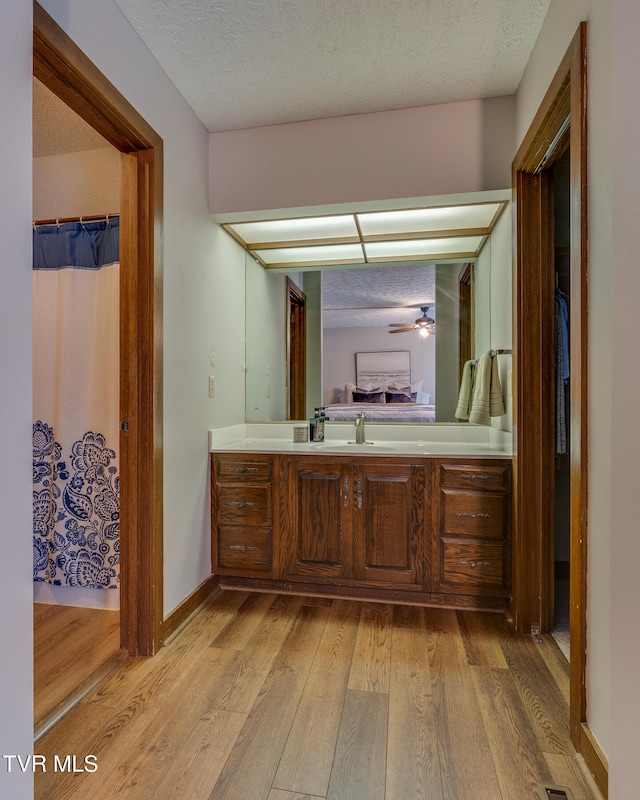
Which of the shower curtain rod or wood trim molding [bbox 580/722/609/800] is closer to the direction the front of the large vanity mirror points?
the wood trim molding

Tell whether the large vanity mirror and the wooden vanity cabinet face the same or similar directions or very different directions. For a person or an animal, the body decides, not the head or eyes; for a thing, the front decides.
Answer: same or similar directions

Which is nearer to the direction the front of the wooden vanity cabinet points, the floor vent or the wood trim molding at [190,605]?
the floor vent

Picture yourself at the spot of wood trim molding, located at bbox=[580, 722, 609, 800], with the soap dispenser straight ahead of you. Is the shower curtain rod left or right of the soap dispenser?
left

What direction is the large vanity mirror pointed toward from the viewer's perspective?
toward the camera

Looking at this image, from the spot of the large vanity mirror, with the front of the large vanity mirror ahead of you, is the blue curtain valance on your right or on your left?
on your right

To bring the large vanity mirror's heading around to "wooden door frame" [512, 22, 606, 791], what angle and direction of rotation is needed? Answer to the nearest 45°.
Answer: approximately 45° to its left

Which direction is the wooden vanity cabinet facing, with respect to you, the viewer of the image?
facing the viewer

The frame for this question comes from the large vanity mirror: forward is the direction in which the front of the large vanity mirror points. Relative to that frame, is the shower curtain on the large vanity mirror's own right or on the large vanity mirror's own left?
on the large vanity mirror's own right

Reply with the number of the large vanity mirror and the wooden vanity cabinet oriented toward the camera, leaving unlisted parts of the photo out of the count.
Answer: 2

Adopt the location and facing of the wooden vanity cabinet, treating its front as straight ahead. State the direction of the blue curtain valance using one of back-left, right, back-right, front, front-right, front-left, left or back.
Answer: right

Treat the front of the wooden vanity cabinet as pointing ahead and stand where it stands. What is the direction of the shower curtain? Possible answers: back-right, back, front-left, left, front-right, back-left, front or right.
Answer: right
